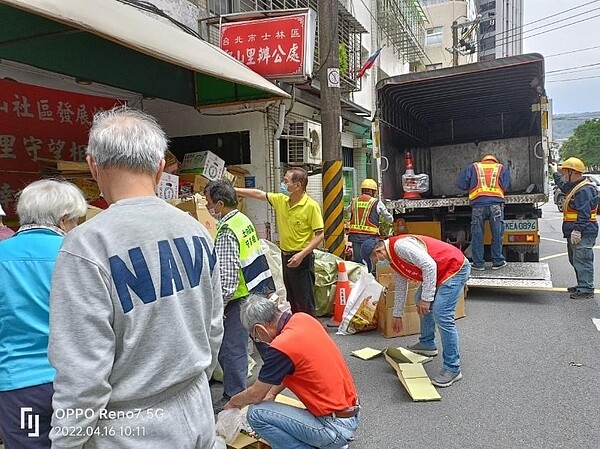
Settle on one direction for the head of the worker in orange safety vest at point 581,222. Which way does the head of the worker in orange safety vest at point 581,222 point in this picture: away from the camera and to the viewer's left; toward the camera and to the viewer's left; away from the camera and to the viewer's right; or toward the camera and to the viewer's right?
toward the camera and to the viewer's left

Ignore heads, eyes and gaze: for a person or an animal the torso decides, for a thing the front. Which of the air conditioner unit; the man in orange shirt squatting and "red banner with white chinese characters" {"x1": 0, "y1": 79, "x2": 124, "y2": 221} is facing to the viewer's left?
the man in orange shirt squatting

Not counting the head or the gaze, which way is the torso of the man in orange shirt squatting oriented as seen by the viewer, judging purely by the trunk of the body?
to the viewer's left

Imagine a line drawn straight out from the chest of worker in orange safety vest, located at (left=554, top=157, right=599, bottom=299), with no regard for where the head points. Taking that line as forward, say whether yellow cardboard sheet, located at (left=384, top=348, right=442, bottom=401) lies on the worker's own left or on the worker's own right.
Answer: on the worker's own left

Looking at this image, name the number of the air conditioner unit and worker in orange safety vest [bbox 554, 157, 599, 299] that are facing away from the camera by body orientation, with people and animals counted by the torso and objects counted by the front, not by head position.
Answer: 0

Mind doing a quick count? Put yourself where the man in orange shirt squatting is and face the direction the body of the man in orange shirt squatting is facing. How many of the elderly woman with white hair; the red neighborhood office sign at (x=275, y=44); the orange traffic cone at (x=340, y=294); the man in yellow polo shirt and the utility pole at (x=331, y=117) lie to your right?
4

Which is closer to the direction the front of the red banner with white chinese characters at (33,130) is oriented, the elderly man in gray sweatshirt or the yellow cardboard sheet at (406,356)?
the yellow cardboard sheet

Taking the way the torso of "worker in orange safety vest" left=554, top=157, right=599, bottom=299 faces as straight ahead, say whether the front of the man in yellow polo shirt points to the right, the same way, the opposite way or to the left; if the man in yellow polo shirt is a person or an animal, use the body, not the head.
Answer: to the left

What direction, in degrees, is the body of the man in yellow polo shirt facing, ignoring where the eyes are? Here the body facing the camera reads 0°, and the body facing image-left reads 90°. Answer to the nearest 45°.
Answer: approximately 45°

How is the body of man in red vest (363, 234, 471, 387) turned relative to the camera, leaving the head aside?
to the viewer's left
